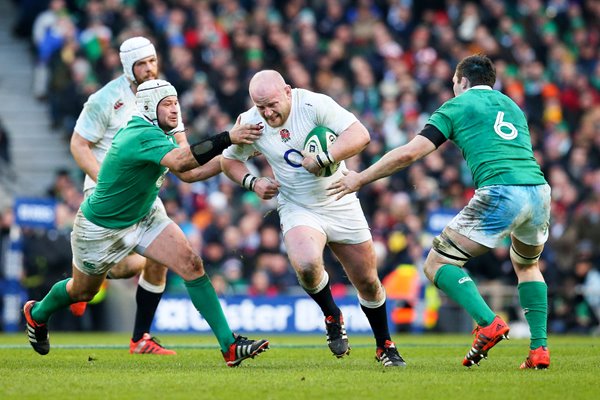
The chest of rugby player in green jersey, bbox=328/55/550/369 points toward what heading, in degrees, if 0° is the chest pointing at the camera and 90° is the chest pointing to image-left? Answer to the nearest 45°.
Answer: approximately 135°

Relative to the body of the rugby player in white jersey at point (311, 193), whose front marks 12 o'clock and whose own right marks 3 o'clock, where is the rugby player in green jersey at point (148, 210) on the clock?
The rugby player in green jersey is roughly at 3 o'clock from the rugby player in white jersey.

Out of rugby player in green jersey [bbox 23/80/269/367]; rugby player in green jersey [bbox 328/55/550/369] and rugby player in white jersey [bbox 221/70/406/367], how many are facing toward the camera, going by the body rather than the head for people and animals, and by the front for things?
1

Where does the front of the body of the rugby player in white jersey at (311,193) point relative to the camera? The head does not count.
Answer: toward the camera

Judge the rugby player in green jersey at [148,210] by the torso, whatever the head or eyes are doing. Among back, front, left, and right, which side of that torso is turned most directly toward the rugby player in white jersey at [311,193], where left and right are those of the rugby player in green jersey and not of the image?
front

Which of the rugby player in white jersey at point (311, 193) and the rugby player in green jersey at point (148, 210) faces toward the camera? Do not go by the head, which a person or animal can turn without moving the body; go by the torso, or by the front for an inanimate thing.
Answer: the rugby player in white jersey

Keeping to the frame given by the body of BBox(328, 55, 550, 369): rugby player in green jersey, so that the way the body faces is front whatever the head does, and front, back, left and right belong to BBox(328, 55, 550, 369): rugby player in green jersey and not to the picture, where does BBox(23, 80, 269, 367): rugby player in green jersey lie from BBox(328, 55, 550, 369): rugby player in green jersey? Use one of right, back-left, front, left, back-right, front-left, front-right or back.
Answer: front-left

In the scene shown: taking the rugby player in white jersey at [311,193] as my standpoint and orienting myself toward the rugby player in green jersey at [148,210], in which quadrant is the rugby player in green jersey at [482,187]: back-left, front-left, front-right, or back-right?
back-left

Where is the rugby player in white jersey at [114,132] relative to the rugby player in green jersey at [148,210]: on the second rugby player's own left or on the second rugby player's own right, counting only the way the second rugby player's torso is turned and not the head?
on the second rugby player's own left

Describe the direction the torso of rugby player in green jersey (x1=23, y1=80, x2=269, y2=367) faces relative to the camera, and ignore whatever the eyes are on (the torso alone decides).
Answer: to the viewer's right

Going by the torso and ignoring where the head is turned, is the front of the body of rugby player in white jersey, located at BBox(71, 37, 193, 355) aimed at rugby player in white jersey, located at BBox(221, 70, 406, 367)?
yes

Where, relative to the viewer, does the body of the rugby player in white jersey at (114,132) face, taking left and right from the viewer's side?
facing the viewer and to the right of the viewer

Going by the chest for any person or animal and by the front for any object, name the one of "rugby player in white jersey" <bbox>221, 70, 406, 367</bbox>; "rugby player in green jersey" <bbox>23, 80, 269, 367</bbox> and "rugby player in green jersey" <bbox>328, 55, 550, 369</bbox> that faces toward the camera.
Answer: the rugby player in white jersey

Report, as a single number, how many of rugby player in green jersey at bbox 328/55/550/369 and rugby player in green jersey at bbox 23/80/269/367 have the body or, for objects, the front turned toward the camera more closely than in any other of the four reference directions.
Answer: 0

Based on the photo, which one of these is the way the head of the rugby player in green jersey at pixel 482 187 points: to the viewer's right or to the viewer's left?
to the viewer's left

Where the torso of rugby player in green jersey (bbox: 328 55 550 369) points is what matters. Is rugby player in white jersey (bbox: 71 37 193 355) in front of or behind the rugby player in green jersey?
in front

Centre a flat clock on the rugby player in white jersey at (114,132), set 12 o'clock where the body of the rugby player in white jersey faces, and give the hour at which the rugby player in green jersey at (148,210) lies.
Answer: The rugby player in green jersey is roughly at 1 o'clock from the rugby player in white jersey.
